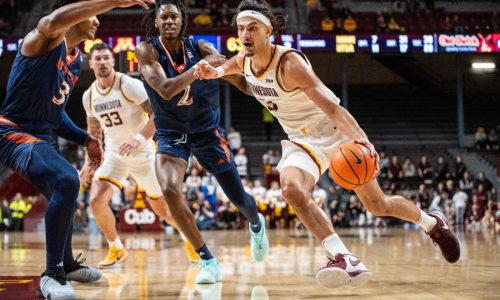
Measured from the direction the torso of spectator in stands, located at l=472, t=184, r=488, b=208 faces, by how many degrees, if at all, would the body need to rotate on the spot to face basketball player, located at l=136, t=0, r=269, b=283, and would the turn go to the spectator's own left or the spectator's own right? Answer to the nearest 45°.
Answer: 0° — they already face them

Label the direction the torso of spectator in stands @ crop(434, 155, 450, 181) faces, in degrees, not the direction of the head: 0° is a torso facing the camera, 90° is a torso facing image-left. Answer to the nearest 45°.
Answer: approximately 0°

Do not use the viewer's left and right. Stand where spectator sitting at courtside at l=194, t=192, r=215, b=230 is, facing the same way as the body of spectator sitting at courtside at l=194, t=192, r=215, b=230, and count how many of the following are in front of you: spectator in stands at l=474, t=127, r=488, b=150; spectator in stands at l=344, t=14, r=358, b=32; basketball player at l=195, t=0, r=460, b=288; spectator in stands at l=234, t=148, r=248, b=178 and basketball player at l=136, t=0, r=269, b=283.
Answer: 2

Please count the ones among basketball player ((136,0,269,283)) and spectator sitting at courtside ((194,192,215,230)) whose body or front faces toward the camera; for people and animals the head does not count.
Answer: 2

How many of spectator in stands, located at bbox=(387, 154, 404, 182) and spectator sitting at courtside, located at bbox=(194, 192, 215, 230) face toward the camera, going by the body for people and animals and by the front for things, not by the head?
2

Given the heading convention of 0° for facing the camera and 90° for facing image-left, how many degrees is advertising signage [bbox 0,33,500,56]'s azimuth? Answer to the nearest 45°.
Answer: approximately 0°

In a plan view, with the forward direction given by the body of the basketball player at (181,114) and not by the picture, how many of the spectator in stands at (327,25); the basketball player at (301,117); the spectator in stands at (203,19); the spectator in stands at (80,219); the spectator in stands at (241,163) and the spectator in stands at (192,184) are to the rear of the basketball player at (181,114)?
5

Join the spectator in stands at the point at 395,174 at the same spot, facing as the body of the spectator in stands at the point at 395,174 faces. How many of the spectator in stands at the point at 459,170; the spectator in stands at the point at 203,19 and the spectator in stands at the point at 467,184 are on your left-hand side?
2
